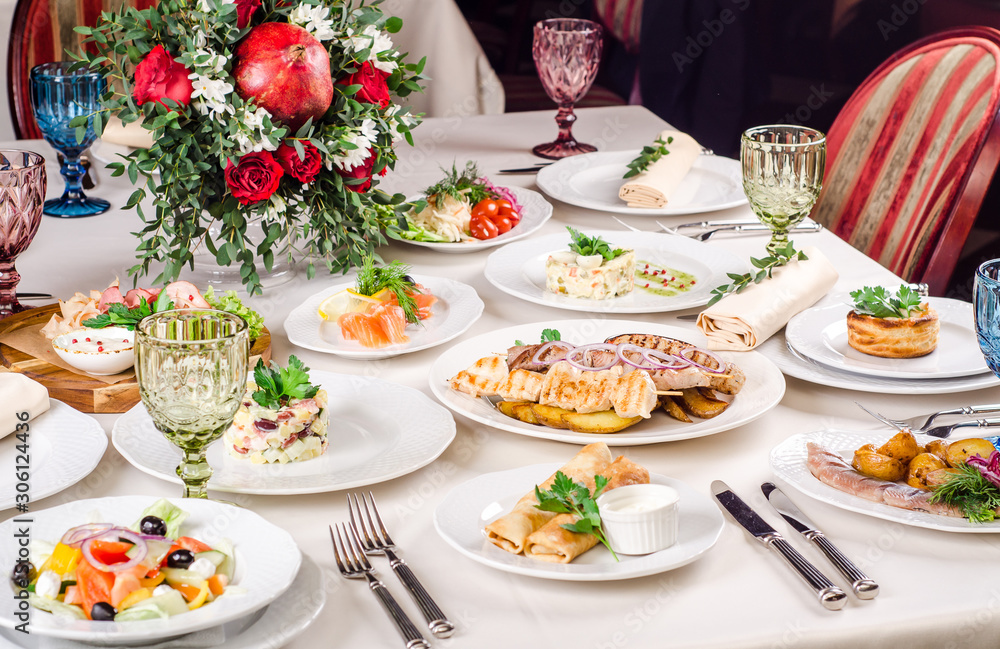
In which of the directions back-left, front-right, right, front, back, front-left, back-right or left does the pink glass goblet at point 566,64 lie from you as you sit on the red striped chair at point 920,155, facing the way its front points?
front-right

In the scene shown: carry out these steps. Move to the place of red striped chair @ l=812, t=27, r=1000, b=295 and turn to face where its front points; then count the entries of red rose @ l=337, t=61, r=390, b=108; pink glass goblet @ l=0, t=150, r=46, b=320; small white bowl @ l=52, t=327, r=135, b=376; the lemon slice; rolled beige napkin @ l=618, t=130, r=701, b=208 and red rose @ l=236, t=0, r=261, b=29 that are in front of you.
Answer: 6

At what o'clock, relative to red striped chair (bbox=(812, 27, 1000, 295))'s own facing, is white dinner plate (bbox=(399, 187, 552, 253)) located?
The white dinner plate is roughly at 12 o'clock from the red striped chair.

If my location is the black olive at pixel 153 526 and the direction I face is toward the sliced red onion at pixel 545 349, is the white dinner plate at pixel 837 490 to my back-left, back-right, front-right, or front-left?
front-right

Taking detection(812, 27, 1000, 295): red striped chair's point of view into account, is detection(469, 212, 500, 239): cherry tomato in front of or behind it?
in front

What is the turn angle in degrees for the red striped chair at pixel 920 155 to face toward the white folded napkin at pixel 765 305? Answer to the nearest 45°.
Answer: approximately 45° to its left

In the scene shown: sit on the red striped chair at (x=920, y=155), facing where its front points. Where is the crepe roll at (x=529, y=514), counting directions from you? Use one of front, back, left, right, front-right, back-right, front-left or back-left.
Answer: front-left

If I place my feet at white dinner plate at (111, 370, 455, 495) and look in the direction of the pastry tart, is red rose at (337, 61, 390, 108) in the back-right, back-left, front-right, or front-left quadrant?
front-left

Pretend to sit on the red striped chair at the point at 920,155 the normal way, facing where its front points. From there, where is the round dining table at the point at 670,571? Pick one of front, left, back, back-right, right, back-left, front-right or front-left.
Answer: front-left

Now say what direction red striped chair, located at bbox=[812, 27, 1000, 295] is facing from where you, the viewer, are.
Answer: facing the viewer and to the left of the viewer

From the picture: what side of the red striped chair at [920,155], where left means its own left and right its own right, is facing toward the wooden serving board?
front

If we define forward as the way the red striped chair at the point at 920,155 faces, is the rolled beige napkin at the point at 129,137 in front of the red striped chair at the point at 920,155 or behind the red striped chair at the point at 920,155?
in front

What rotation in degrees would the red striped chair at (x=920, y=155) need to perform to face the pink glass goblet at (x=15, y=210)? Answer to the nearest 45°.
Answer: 0° — it already faces it

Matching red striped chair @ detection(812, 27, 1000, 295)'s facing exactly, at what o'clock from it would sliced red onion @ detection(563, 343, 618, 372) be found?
The sliced red onion is roughly at 11 o'clock from the red striped chair.

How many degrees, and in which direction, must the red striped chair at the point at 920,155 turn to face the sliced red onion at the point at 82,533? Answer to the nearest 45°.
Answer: approximately 45° to its left

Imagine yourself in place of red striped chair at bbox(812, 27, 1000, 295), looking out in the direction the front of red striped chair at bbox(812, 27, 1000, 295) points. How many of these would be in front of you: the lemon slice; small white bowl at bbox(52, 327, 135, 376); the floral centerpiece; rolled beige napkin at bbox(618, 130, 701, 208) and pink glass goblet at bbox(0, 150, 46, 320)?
5
